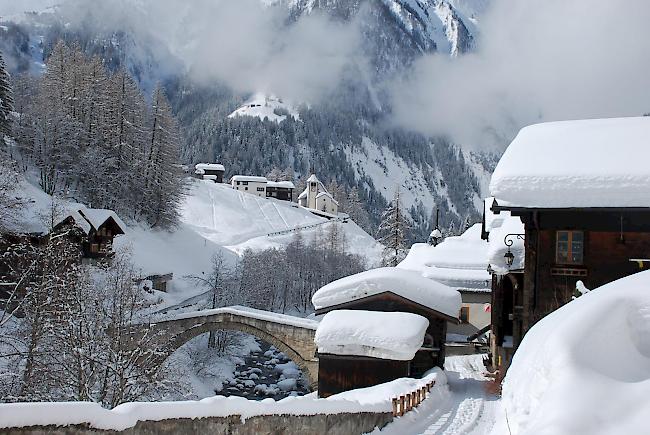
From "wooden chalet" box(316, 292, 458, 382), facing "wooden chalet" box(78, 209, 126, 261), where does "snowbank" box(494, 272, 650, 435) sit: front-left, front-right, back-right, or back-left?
back-left

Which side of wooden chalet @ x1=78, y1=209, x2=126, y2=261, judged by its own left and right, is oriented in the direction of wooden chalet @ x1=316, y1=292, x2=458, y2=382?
front

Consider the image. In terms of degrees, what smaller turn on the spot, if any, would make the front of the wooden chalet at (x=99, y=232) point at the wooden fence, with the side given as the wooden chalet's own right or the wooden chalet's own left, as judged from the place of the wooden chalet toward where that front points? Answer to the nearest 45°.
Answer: approximately 45° to the wooden chalet's own right

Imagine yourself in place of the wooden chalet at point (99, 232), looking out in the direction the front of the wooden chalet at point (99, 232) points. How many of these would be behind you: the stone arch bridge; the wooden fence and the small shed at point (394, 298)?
0

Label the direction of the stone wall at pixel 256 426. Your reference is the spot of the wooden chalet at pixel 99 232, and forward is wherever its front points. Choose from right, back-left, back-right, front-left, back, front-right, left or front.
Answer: front-right

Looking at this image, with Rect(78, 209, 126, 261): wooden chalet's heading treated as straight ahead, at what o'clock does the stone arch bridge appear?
The stone arch bridge is roughly at 12 o'clock from the wooden chalet.

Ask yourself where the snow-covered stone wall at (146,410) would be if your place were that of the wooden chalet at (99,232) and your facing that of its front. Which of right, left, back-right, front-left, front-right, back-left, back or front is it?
front-right

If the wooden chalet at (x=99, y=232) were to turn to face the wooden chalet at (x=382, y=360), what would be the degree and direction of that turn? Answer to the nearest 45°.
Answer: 0° — it already faces it

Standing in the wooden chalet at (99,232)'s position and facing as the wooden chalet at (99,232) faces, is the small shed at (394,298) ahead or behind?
ahead

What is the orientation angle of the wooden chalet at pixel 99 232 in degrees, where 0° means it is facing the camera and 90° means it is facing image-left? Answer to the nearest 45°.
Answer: approximately 315°
